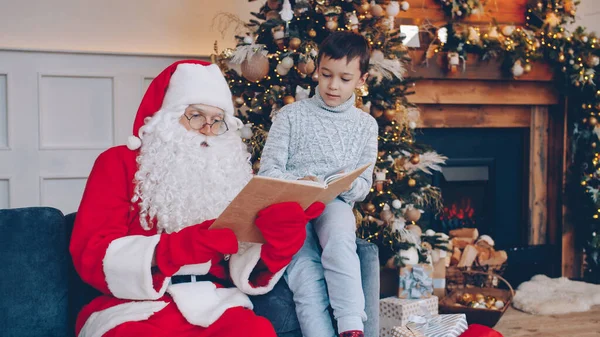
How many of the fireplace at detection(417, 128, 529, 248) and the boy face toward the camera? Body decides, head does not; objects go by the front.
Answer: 2

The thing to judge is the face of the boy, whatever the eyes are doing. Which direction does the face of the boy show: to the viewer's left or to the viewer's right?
to the viewer's left

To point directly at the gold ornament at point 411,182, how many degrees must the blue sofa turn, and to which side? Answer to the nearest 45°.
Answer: approximately 135° to its left

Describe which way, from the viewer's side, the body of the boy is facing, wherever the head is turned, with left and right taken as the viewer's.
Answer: facing the viewer

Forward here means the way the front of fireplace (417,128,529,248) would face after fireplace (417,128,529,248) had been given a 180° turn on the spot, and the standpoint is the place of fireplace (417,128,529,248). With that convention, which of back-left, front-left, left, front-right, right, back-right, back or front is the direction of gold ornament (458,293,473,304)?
back

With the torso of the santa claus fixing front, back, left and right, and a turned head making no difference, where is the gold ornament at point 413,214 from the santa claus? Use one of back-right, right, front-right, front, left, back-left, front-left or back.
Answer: left

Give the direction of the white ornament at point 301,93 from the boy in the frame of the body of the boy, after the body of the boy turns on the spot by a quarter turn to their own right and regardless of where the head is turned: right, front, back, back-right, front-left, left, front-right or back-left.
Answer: right

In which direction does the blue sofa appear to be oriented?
toward the camera

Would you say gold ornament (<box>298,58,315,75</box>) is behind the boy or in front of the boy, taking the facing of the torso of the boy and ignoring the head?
behind

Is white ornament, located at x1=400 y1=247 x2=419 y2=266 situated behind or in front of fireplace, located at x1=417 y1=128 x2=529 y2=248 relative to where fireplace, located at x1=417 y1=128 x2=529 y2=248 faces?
in front

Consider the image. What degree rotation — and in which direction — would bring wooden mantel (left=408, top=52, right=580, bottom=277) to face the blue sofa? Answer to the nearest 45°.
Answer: approximately 45° to its right

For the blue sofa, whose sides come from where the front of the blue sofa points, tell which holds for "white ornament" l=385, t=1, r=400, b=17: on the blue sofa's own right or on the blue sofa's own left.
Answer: on the blue sofa's own left
